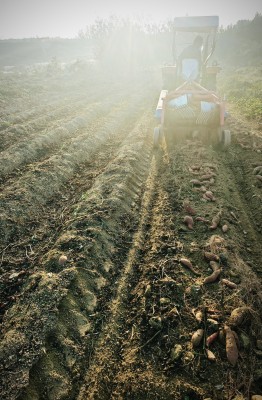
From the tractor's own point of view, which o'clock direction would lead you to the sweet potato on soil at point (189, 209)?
The sweet potato on soil is roughly at 6 o'clock from the tractor.

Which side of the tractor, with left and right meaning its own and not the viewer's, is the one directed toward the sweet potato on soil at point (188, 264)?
back

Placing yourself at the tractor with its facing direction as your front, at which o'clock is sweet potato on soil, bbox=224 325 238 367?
The sweet potato on soil is roughly at 6 o'clock from the tractor.

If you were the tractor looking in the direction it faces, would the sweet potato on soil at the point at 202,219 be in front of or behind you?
behind

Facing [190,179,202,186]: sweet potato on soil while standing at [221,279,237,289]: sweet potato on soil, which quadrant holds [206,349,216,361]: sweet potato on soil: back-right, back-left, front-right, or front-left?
back-left

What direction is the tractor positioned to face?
away from the camera

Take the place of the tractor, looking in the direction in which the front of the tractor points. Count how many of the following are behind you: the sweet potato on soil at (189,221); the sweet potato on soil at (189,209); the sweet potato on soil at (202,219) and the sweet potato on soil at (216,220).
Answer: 4

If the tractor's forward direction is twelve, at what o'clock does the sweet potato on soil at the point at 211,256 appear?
The sweet potato on soil is roughly at 6 o'clock from the tractor.

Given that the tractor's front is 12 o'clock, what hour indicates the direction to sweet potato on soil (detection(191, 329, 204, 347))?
The sweet potato on soil is roughly at 6 o'clock from the tractor.

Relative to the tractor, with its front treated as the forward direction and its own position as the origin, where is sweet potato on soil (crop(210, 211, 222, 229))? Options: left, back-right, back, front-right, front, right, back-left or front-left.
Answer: back

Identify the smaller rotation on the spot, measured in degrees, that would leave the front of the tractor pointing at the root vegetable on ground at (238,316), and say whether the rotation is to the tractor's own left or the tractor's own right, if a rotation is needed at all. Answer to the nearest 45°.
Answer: approximately 180°

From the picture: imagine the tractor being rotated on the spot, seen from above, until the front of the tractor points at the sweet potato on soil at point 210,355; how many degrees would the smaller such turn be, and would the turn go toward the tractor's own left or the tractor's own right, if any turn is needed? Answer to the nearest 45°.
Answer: approximately 180°
